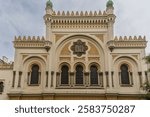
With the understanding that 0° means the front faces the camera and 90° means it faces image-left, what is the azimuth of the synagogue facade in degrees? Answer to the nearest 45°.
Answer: approximately 0°
